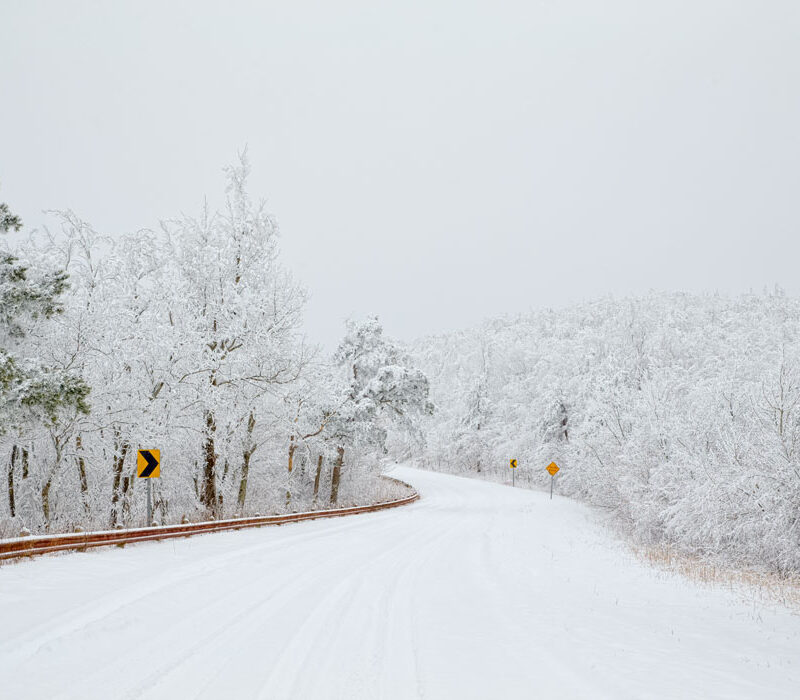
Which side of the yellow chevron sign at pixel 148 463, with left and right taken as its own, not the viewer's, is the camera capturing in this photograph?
front

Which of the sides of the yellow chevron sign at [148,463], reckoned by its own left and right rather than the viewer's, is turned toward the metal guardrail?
front
